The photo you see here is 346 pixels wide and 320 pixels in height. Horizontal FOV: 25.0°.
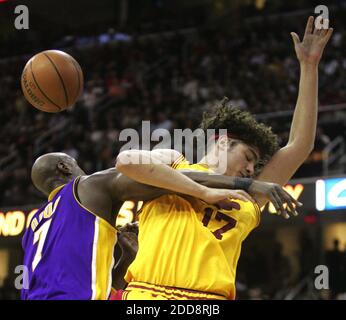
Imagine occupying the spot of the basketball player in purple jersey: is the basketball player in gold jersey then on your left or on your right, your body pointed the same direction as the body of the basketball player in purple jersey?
on your right

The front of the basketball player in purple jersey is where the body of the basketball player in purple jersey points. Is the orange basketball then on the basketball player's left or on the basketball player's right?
on the basketball player's left

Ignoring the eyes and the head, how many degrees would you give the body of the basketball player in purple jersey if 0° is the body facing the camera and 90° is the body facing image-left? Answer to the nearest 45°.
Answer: approximately 225°
